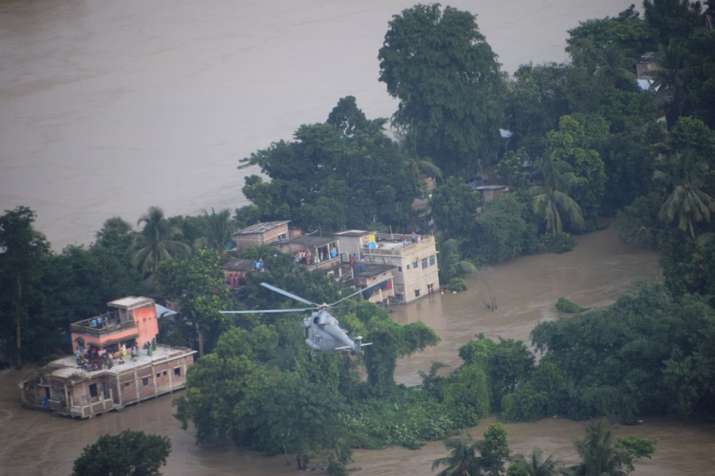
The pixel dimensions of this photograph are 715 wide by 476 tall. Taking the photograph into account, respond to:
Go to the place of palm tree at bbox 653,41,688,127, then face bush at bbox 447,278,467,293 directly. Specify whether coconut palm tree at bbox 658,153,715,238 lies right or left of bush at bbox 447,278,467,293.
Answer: left

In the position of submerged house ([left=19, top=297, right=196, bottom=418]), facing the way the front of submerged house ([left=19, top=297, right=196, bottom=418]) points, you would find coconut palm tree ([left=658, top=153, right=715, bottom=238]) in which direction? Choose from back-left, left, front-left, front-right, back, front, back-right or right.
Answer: back-left

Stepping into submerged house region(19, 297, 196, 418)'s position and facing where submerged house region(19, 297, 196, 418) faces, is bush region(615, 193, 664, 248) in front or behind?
behind

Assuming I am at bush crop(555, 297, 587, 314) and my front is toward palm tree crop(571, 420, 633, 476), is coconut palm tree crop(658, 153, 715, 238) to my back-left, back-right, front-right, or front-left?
back-left

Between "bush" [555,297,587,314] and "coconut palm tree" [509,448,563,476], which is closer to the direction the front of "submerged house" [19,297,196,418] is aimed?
the coconut palm tree

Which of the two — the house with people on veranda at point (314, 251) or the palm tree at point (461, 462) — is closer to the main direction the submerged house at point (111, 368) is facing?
the palm tree

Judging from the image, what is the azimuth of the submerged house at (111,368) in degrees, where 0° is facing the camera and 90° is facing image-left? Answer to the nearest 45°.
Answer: approximately 45°

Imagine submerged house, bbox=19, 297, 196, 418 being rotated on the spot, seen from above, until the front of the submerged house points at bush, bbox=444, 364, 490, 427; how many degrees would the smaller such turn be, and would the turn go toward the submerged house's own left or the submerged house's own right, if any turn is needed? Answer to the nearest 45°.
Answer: approximately 90° to the submerged house's own left

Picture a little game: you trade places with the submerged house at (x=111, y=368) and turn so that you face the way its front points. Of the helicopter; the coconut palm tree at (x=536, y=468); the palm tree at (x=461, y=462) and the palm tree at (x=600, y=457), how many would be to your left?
4
